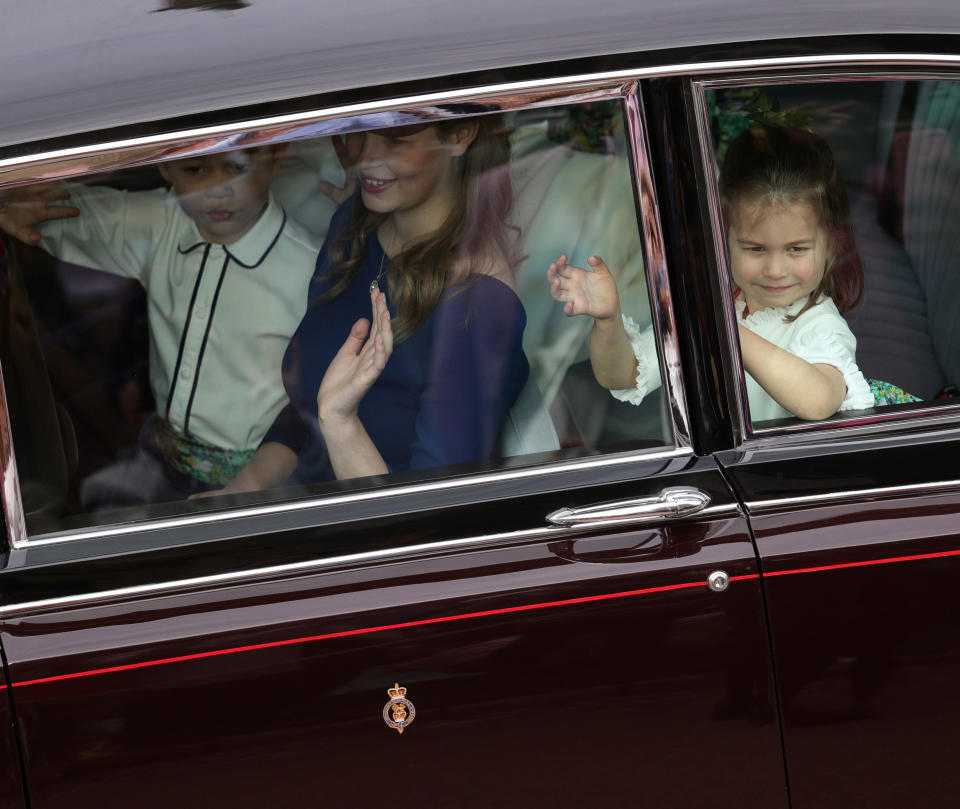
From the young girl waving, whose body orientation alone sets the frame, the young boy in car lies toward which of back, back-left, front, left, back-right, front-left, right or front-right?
front-right

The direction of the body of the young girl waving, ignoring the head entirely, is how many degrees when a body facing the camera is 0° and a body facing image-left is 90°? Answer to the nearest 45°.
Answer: approximately 45°

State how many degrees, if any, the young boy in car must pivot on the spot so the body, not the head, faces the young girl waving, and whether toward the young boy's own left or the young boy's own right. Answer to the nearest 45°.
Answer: approximately 135° to the young boy's own left

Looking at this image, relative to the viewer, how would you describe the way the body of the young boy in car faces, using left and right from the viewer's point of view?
facing the viewer and to the left of the viewer

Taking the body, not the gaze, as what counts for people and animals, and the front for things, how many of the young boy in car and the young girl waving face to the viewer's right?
0

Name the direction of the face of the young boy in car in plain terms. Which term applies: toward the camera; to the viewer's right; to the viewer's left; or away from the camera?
toward the camera

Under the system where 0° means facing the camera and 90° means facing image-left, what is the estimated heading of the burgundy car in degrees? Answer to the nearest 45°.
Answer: approximately 90°
